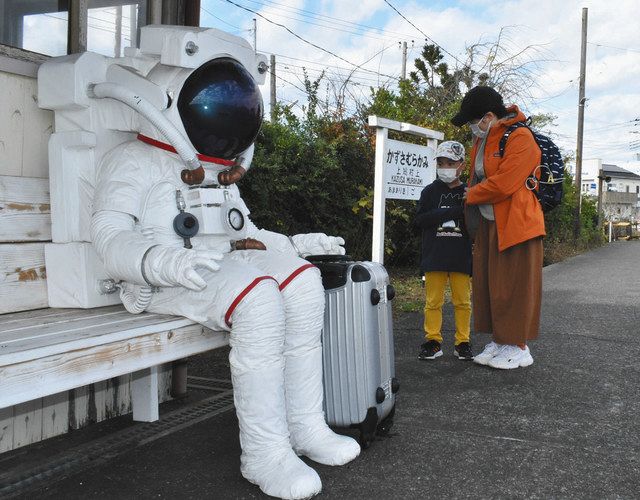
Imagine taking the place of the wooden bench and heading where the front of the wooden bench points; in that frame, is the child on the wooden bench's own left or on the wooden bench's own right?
on the wooden bench's own left

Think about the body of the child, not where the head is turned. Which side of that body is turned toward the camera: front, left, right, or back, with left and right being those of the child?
front

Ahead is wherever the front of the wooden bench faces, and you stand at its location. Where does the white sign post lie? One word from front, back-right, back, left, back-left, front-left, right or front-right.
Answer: left

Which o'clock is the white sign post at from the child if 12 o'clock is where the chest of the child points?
The white sign post is roughly at 5 o'clock from the child.

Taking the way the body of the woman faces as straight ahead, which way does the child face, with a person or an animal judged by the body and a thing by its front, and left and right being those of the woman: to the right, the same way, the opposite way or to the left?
to the left

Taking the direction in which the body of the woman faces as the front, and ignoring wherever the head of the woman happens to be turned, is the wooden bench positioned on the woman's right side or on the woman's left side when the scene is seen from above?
on the woman's left side

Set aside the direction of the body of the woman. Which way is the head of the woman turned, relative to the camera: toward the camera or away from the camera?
toward the camera

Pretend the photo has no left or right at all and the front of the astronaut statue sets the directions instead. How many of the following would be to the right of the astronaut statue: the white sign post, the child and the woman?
0

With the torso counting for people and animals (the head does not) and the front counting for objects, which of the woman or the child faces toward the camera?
the child

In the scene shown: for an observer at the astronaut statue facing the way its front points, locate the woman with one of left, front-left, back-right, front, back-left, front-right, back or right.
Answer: left

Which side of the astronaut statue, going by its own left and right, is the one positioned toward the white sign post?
left

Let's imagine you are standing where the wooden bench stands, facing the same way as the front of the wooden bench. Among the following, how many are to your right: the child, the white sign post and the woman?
0

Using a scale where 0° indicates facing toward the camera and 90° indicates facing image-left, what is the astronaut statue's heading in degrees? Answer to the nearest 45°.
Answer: approximately 315°

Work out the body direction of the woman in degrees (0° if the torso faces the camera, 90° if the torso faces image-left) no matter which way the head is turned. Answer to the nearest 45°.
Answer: approximately 90°

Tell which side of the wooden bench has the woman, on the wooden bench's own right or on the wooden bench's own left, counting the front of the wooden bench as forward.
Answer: on the wooden bench's own left

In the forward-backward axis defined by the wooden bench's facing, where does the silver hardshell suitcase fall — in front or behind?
in front
